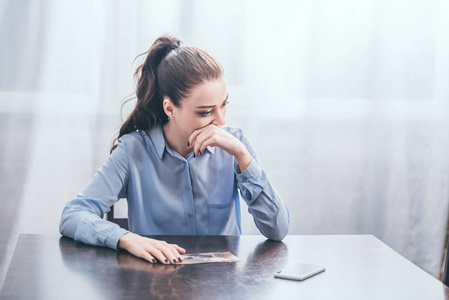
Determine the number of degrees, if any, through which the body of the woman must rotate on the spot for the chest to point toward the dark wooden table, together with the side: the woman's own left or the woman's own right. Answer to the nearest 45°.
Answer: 0° — they already face it

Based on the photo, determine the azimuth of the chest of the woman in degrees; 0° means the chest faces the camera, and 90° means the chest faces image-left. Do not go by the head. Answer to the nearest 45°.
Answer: approximately 0°

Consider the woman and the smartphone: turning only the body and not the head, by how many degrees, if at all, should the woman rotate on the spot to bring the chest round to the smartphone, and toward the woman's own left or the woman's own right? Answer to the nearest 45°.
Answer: approximately 45° to the woman's own left
